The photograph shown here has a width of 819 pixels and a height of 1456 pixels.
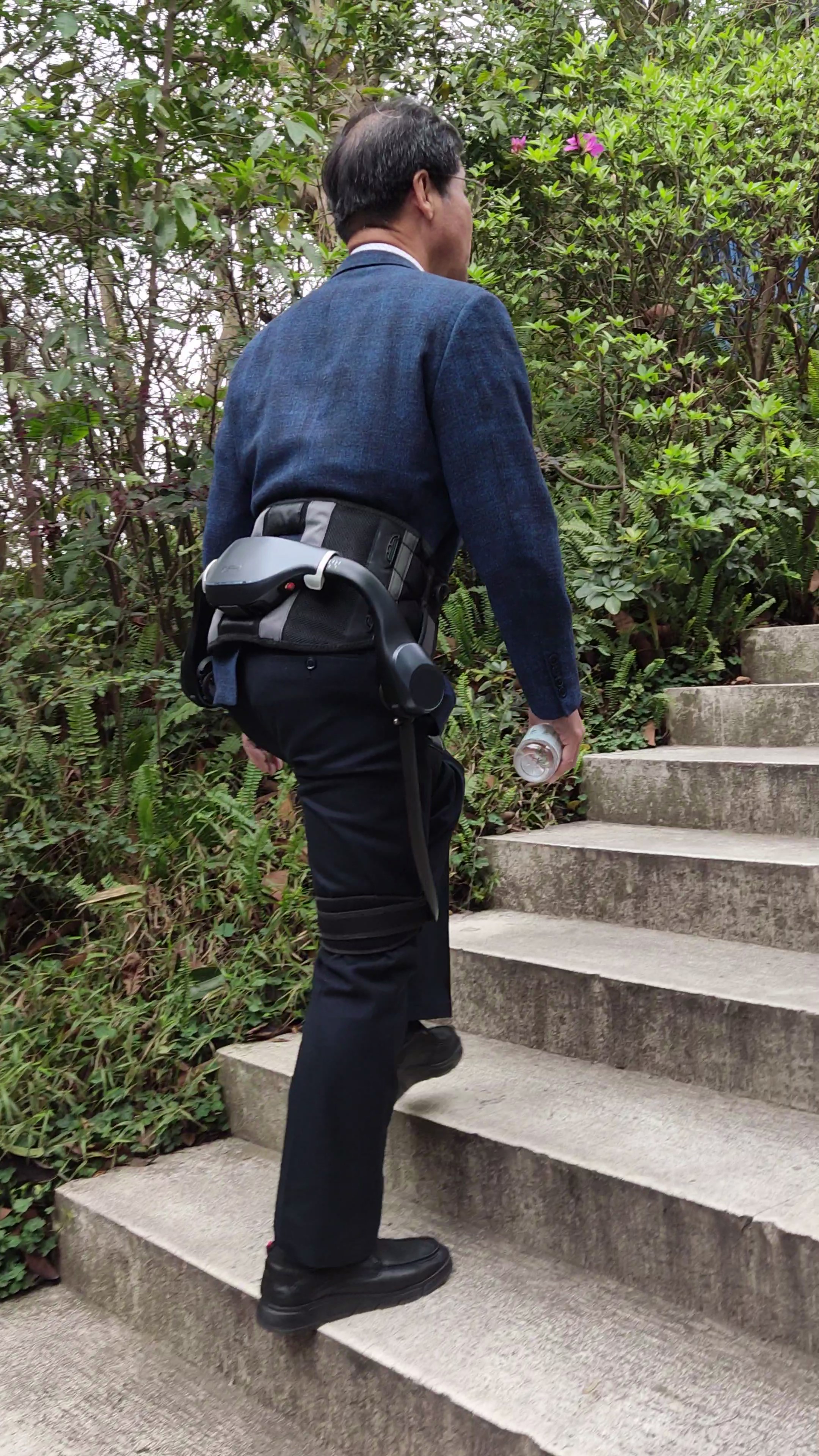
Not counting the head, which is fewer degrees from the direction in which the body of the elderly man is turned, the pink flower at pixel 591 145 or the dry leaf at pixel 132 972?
the pink flower

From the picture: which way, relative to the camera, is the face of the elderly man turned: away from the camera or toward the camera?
away from the camera

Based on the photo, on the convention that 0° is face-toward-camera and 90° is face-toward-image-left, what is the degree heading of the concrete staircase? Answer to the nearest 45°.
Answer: approximately 45°

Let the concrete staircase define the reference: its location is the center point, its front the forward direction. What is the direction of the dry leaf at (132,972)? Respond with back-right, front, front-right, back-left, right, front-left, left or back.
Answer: right

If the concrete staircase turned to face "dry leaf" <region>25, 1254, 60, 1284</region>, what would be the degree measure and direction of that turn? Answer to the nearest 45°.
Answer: approximately 45° to its right

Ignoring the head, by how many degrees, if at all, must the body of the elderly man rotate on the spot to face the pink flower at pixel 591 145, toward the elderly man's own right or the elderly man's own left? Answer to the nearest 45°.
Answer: approximately 45° to the elderly man's own left

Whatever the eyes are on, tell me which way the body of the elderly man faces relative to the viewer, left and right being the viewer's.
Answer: facing away from the viewer and to the right of the viewer

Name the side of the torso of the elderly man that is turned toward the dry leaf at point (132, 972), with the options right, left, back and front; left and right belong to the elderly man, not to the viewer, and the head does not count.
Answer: left
